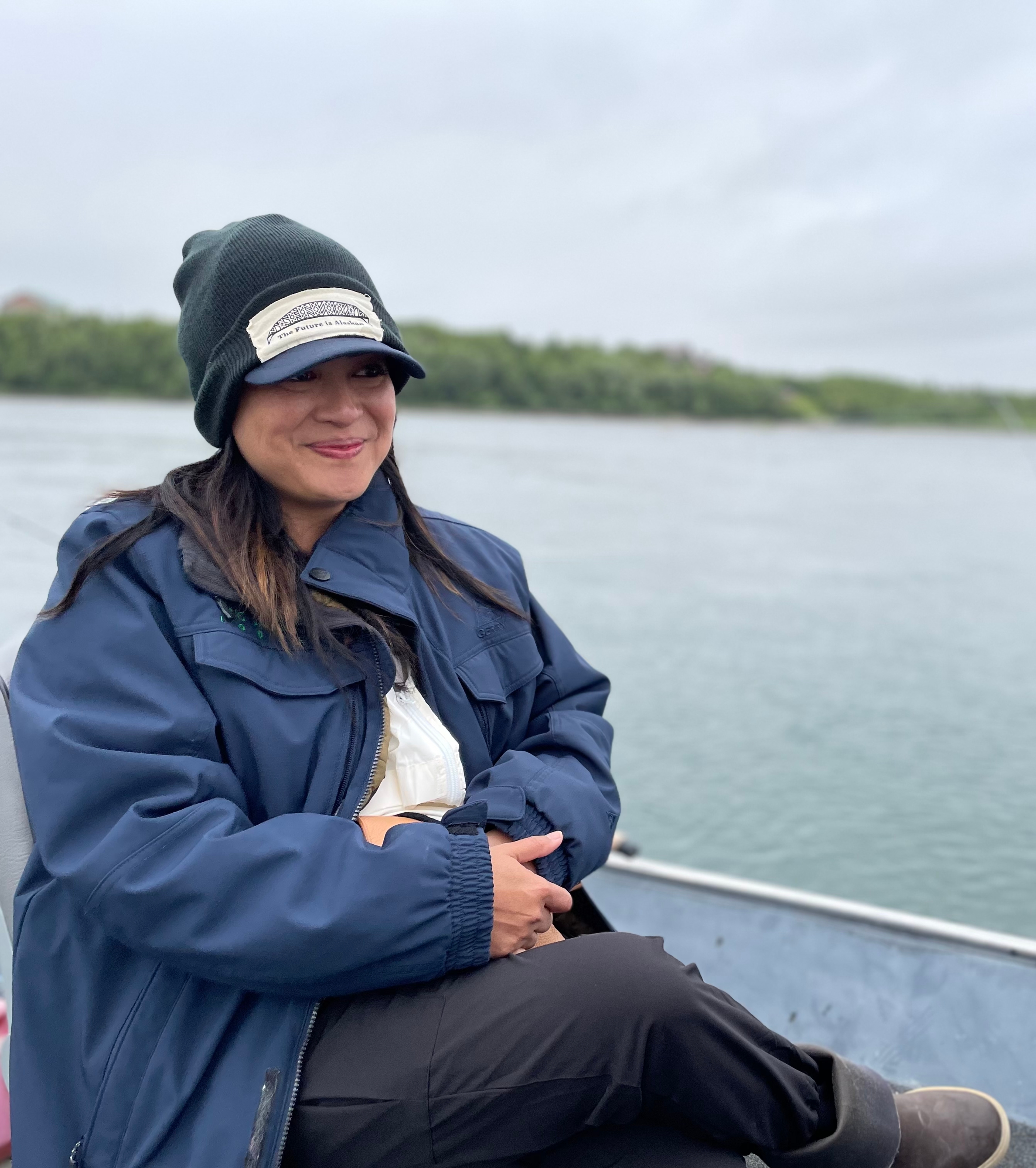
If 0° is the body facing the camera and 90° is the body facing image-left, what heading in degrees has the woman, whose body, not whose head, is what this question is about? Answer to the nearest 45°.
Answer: approximately 315°

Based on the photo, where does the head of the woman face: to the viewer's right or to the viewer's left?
to the viewer's right
